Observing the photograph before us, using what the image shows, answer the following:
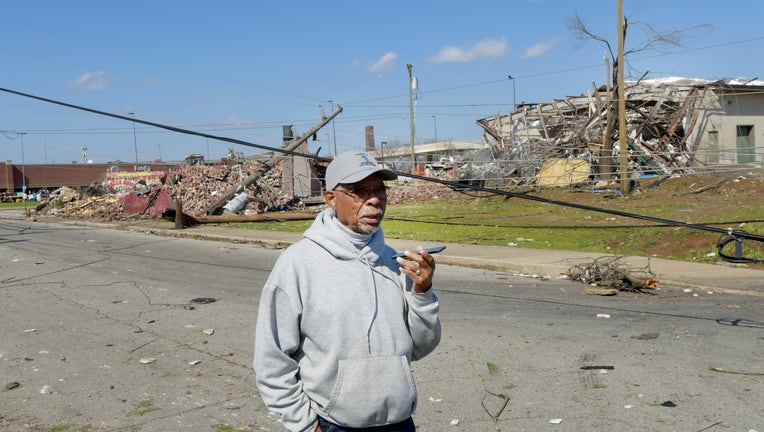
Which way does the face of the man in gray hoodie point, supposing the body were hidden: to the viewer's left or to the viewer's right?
to the viewer's right

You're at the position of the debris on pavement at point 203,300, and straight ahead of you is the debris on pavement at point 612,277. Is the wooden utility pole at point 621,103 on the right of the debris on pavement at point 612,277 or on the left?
left

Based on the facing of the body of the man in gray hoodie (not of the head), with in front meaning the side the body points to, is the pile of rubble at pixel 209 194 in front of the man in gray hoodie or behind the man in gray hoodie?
behind

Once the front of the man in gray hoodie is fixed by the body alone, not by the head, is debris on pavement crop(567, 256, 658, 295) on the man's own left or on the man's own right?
on the man's own left

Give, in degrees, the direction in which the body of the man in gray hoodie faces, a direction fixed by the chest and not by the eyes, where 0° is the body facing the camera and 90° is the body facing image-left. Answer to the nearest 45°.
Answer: approximately 315°

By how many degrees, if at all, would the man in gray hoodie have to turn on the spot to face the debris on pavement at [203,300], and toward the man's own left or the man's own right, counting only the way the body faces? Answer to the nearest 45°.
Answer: approximately 135° to the man's own left

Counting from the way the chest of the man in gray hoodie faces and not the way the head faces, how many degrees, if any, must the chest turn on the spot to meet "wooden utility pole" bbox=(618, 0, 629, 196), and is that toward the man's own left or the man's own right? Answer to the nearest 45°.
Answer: approximately 90° to the man's own left

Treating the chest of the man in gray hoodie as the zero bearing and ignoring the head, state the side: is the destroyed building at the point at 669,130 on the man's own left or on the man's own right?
on the man's own left

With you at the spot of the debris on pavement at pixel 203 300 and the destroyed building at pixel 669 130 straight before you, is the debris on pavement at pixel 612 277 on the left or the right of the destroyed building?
right
